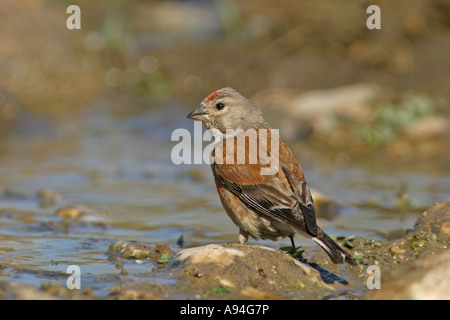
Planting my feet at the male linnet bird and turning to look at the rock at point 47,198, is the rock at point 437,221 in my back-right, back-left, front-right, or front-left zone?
back-right

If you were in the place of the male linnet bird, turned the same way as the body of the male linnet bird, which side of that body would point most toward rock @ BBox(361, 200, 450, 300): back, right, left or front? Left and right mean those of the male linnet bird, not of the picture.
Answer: back

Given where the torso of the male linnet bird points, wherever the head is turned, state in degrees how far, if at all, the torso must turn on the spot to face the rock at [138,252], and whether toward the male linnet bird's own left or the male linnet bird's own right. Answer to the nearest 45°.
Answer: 0° — it already faces it

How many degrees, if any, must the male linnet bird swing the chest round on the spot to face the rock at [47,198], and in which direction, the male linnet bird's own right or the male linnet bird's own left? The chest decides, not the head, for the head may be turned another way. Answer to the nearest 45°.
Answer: approximately 45° to the male linnet bird's own right

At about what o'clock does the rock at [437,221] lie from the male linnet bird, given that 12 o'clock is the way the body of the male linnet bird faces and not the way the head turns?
The rock is roughly at 5 o'clock from the male linnet bird.

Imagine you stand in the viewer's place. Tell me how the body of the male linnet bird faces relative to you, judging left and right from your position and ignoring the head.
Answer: facing to the left of the viewer

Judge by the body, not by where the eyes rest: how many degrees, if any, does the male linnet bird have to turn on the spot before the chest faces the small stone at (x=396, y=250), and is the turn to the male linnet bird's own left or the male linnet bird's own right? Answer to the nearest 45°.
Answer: approximately 180°

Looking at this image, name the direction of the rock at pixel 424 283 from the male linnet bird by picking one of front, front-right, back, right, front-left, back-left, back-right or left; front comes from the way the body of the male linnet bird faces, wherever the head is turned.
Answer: back-left
